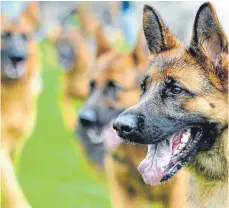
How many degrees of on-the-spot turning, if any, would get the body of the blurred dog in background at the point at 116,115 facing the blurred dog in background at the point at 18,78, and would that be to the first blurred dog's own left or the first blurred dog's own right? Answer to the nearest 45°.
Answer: approximately 90° to the first blurred dog's own right

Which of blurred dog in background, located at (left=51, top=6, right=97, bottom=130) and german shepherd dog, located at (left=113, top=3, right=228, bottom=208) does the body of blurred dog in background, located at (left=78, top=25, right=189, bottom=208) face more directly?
the german shepherd dog

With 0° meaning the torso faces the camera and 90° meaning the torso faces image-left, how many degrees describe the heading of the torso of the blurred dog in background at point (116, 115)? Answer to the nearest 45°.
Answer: approximately 45°

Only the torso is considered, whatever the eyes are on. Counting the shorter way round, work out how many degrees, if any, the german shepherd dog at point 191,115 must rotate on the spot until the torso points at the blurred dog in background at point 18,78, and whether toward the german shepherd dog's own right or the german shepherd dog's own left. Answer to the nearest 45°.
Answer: approximately 90° to the german shepherd dog's own right

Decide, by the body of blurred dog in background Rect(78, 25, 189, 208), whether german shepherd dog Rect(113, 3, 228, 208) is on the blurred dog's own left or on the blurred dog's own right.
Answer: on the blurred dog's own left

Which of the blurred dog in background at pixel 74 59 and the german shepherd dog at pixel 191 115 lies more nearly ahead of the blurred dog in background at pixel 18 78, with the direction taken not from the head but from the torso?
the german shepherd dog

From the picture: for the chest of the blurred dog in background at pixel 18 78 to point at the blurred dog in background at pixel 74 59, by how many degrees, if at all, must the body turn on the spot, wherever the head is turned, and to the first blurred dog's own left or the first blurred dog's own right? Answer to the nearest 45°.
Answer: approximately 135° to the first blurred dog's own left

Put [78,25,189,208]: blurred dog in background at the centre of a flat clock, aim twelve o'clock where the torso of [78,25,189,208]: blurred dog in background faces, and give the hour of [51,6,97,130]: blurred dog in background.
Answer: [51,6,97,130]: blurred dog in background is roughly at 4 o'clock from [78,25,189,208]: blurred dog in background.
